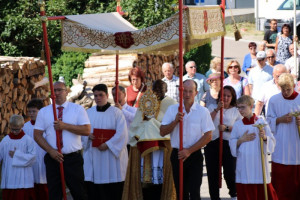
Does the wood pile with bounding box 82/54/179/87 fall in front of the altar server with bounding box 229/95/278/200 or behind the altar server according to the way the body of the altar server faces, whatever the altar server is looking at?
behind

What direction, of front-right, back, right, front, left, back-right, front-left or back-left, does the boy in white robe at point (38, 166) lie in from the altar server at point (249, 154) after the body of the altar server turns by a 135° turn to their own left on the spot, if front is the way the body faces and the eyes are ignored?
back-left

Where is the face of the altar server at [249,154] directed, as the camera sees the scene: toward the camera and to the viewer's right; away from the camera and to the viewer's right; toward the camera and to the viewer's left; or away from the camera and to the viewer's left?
toward the camera and to the viewer's left

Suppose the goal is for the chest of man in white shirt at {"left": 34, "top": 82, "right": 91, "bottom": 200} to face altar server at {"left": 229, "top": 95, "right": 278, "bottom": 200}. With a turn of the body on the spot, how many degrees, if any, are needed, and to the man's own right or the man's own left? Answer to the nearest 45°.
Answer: approximately 90° to the man's own left

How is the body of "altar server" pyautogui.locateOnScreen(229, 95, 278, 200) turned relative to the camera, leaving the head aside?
toward the camera

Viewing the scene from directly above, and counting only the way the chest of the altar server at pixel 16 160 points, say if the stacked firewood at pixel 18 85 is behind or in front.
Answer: behind

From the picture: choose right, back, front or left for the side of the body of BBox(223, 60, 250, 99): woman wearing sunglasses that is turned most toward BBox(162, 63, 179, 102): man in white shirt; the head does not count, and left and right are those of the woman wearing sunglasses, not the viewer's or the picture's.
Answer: right

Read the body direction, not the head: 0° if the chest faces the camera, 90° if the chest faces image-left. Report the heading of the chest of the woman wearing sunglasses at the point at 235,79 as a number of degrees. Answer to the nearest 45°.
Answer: approximately 0°

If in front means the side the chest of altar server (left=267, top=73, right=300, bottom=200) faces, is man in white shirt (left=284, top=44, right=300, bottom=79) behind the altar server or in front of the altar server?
behind

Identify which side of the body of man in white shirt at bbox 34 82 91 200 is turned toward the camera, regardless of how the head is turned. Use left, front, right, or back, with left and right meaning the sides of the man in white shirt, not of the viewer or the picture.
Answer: front
